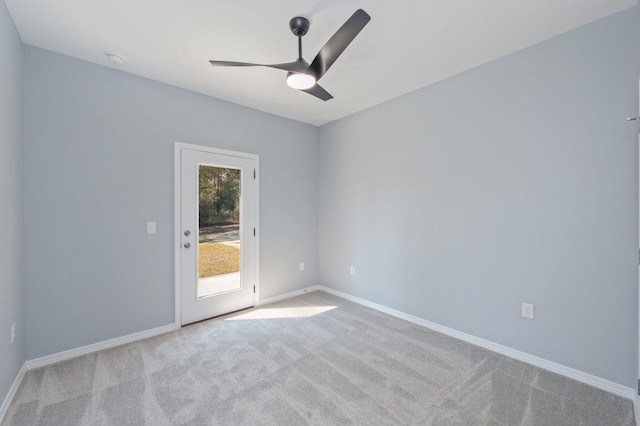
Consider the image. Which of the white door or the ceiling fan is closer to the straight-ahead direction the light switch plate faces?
the ceiling fan

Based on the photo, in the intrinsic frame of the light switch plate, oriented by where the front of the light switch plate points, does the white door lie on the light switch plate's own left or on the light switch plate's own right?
on the light switch plate's own left

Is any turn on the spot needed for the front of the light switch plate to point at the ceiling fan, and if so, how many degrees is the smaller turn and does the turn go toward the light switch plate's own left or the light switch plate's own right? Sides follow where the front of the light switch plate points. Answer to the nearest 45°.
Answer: approximately 45° to the light switch plate's own left

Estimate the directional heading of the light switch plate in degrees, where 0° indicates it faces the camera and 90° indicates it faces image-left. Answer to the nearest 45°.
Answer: approximately 0°
